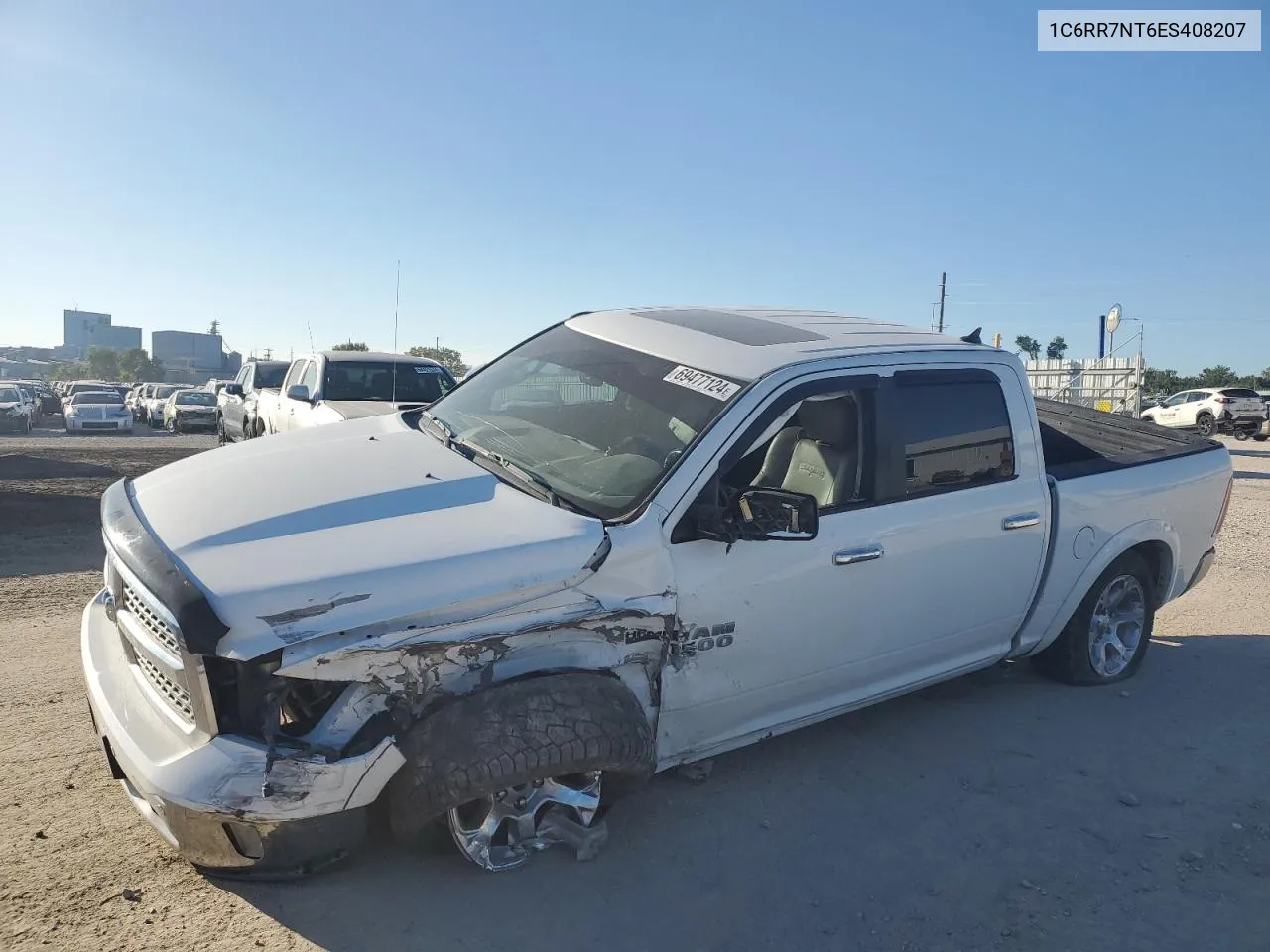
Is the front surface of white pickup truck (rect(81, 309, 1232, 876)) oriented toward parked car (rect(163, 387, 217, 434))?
no

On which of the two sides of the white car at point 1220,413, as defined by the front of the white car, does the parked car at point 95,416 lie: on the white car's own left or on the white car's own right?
on the white car's own left

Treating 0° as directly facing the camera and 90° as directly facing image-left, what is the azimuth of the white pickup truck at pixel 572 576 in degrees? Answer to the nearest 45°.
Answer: approximately 45°

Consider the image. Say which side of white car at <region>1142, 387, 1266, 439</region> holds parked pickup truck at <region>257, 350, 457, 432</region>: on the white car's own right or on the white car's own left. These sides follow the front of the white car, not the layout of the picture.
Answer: on the white car's own left

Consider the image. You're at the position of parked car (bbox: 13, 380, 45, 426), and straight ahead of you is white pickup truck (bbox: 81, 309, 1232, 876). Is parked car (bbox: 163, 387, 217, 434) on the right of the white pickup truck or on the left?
left

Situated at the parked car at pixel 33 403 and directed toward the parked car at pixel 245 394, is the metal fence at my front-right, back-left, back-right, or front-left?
front-left

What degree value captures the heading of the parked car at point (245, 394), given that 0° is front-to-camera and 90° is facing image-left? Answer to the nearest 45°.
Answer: approximately 45°

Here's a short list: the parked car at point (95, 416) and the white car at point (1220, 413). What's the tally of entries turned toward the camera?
1

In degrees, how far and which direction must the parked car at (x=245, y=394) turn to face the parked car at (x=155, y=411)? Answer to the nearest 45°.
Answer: approximately 135° to its right

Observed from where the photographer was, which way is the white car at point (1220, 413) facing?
facing away from the viewer and to the left of the viewer

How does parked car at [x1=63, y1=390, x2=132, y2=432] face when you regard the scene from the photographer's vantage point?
facing the viewer

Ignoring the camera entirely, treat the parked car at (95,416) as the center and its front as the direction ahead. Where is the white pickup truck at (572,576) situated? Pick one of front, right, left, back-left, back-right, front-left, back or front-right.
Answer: front

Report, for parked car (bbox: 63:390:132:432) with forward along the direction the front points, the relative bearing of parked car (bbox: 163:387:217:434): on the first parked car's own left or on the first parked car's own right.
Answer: on the first parked car's own left
